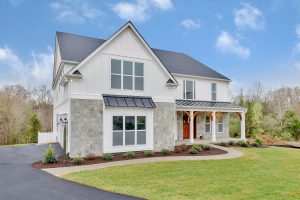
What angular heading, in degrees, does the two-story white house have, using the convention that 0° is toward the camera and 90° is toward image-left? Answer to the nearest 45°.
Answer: approximately 315°

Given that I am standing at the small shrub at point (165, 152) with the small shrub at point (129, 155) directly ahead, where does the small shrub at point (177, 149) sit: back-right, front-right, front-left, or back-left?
back-right
